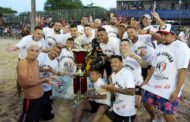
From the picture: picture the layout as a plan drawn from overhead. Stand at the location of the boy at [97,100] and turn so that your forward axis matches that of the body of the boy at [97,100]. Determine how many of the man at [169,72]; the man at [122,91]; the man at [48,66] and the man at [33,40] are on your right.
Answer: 2

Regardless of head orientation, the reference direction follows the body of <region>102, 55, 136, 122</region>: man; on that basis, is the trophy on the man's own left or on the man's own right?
on the man's own right

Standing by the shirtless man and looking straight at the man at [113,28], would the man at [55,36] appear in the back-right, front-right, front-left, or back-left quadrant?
front-left

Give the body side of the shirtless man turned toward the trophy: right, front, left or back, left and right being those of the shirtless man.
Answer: left

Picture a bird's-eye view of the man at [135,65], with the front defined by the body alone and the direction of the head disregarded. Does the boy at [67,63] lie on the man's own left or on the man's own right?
on the man's own right

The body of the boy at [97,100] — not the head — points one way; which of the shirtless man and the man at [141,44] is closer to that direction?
the shirtless man

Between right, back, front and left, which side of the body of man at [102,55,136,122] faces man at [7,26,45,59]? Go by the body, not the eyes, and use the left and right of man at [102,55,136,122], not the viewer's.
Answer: right

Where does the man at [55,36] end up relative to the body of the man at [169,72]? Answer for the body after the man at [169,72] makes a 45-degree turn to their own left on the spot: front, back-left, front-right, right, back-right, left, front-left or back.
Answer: back-right

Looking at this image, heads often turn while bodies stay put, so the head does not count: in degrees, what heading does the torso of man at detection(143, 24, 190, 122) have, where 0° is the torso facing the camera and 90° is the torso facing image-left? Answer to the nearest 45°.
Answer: approximately 45°
